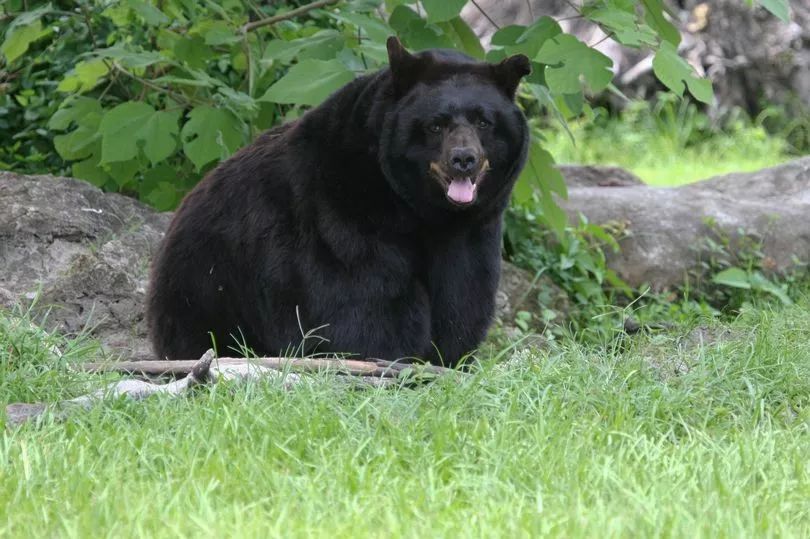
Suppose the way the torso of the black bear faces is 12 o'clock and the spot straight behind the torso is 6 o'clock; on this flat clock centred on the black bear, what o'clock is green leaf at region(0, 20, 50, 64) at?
The green leaf is roughly at 6 o'clock from the black bear.

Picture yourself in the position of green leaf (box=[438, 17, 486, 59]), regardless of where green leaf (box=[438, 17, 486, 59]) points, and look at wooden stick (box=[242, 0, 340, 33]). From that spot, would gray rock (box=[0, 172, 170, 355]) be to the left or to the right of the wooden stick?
left

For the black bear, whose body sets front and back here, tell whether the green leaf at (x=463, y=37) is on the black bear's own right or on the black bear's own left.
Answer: on the black bear's own left

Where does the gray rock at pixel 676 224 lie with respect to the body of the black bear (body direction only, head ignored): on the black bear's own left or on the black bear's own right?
on the black bear's own left

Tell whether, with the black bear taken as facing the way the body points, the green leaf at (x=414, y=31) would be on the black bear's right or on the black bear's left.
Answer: on the black bear's left

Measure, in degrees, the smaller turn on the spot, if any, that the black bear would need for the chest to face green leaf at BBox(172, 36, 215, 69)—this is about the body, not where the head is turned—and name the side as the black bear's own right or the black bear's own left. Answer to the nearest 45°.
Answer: approximately 180°

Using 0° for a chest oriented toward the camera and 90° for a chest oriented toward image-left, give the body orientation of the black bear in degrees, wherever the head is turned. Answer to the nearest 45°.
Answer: approximately 315°

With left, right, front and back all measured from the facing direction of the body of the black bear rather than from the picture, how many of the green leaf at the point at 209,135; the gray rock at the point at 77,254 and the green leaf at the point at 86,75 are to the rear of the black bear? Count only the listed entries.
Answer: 3

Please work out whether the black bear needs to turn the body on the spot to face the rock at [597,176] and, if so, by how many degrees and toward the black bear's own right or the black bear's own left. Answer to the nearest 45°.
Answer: approximately 135° to the black bear's own left

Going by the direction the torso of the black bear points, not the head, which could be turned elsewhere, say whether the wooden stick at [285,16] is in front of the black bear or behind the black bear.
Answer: behind

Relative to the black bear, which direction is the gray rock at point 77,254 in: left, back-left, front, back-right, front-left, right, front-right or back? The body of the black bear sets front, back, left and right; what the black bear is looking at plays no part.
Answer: back

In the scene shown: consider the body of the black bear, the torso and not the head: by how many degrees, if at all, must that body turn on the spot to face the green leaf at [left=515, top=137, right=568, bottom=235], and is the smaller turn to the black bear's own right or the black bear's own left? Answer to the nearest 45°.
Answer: approximately 90° to the black bear's own left

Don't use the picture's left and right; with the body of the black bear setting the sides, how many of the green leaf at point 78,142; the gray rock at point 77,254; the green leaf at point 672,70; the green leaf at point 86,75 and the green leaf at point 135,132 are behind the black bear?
4
